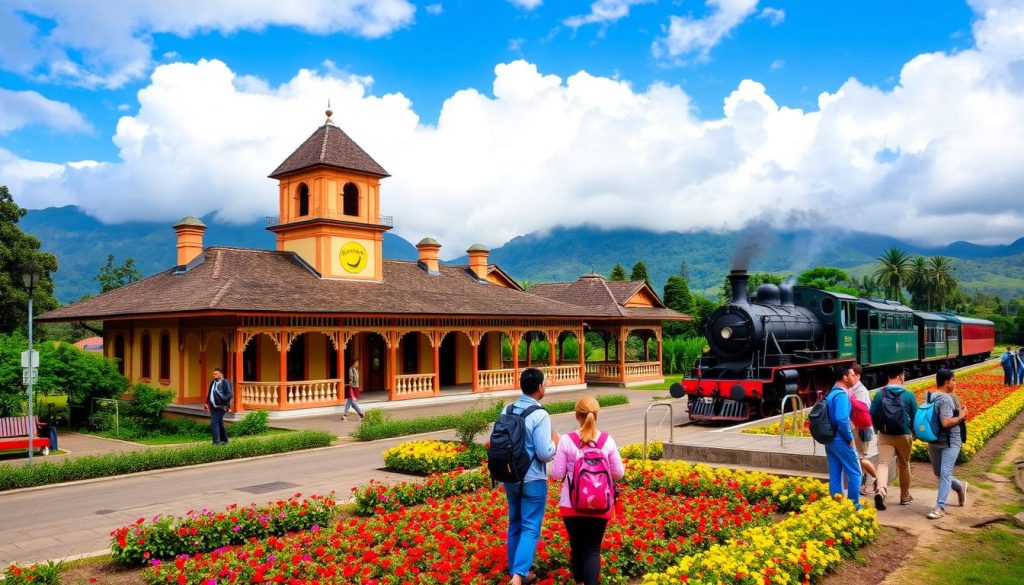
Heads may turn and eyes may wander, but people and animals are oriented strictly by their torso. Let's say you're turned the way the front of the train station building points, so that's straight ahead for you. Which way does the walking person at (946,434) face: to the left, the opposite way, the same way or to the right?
the same way

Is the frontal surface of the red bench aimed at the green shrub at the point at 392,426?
no

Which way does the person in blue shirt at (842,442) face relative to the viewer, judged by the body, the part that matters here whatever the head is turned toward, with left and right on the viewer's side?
facing to the right of the viewer

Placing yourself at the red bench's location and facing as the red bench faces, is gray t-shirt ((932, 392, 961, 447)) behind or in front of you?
in front

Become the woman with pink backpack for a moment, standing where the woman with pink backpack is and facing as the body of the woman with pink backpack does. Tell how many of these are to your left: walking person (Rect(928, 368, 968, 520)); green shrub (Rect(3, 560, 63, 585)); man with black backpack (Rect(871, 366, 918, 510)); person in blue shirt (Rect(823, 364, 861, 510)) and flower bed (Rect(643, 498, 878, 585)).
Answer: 1

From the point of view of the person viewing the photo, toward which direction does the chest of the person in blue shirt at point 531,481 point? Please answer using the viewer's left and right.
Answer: facing away from the viewer and to the right of the viewer

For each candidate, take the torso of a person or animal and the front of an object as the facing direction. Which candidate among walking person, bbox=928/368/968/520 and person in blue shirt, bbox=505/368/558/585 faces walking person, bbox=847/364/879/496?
the person in blue shirt

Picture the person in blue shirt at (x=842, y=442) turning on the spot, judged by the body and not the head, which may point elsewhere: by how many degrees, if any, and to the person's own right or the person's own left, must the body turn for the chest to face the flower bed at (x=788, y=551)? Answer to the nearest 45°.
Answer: approximately 90° to the person's own right

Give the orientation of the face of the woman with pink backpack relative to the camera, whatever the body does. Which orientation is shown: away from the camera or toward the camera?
away from the camera

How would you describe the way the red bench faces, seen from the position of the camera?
facing the viewer

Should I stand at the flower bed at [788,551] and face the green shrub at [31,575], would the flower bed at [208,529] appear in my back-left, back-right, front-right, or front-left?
front-right

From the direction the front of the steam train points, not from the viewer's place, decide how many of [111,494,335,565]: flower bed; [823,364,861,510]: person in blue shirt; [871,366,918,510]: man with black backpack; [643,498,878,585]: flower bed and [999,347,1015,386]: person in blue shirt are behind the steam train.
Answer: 1

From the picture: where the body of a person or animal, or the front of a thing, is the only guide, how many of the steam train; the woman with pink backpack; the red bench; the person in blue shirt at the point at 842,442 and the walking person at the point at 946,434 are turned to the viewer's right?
2

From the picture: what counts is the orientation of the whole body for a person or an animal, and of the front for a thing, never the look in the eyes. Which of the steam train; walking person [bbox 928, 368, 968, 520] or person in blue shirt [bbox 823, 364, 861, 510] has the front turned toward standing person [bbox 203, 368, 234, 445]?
the steam train

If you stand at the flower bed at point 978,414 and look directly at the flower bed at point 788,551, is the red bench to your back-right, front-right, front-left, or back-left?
front-right

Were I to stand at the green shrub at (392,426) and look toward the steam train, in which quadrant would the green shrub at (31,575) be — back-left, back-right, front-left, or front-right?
back-right
